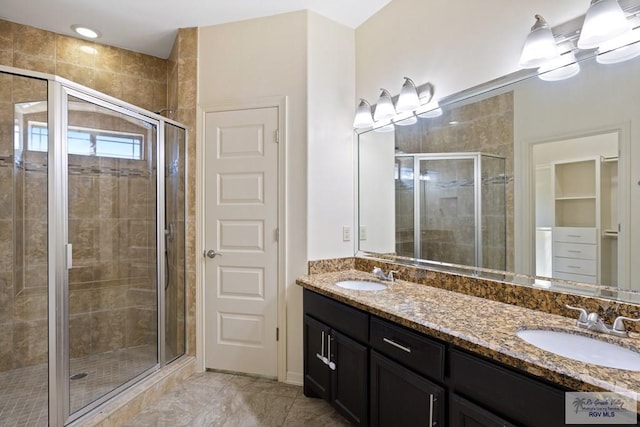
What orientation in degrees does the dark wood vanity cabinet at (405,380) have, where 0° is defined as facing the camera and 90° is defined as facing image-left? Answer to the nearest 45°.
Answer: approximately 45°

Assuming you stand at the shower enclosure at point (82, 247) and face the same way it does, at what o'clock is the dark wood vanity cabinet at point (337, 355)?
The dark wood vanity cabinet is roughly at 12 o'clock from the shower enclosure.

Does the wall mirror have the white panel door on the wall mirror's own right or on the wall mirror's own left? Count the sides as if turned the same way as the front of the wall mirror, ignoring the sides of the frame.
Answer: on the wall mirror's own right
